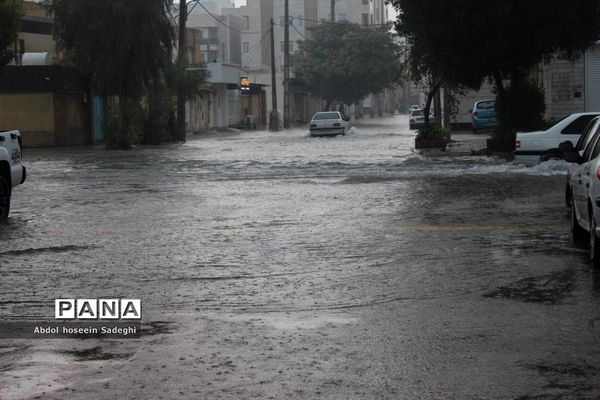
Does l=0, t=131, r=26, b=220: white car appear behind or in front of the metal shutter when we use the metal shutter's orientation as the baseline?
in front

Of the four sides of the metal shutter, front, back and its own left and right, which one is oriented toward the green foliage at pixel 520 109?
front

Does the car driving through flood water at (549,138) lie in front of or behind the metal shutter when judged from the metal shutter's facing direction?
in front

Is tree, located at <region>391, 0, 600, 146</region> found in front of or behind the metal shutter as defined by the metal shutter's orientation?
in front
